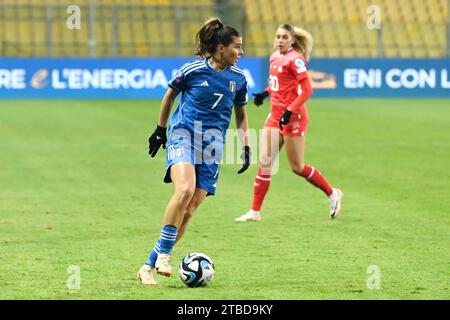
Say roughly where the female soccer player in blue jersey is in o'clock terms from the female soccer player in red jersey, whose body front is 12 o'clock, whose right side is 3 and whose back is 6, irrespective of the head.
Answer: The female soccer player in blue jersey is roughly at 11 o'clock from the female soccer player in red jersey.

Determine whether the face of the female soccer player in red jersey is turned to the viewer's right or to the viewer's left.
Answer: to the viewer's left

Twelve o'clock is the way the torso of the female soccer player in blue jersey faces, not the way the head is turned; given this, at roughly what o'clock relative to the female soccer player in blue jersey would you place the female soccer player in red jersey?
The female soccer player in red jersey is roughly at 8 o'clock from the female soccer player in blue jersey.

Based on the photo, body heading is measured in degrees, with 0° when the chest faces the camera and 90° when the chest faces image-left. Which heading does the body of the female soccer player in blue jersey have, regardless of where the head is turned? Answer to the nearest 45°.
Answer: approximately 315°

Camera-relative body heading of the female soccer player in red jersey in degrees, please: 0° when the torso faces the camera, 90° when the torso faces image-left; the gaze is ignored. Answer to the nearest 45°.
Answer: approximately 45°
